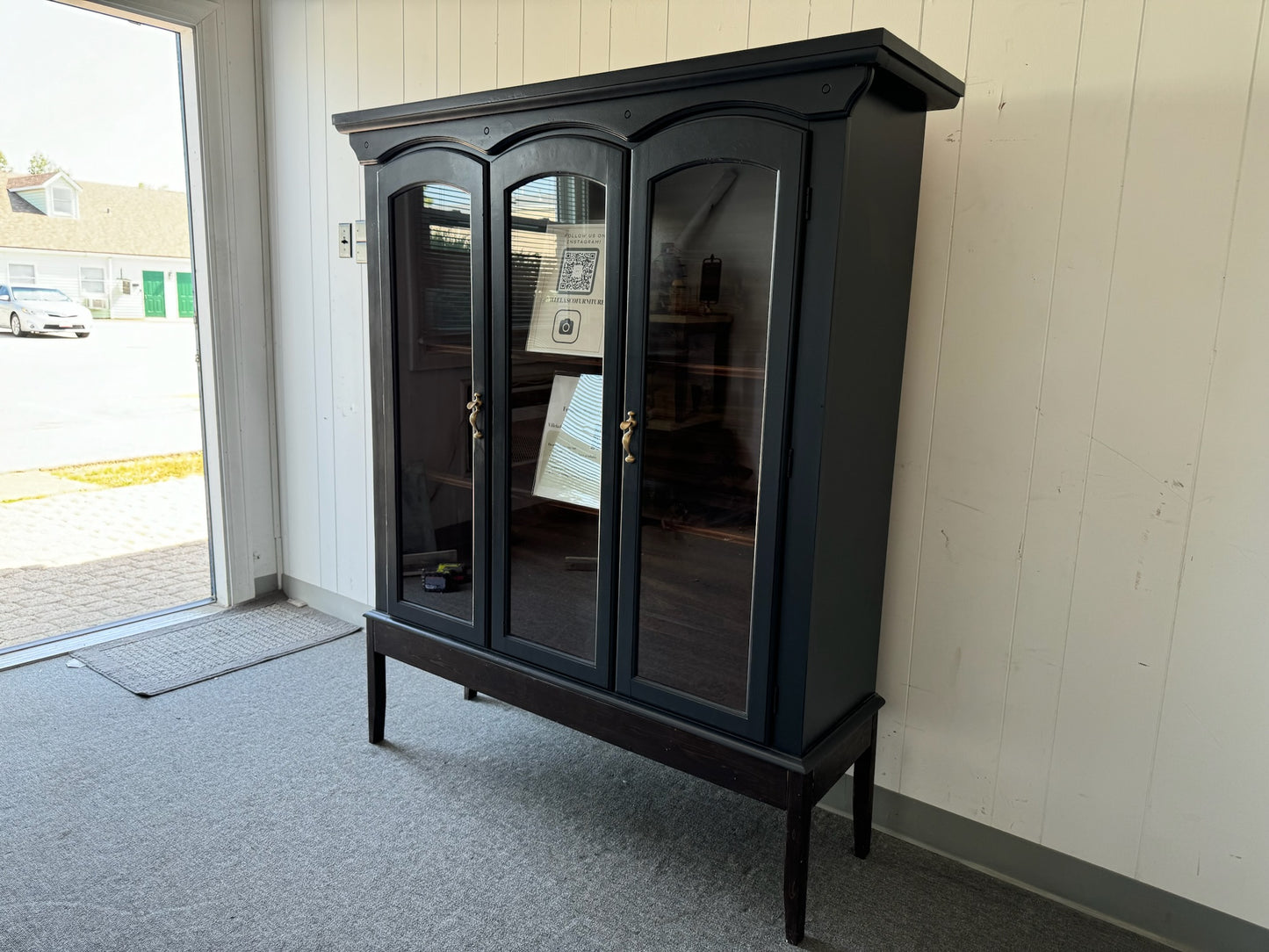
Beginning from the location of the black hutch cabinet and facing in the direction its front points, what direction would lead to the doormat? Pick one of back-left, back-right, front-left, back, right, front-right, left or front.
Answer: right

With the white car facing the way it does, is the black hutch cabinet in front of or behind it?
in front

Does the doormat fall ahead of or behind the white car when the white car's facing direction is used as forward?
ahead

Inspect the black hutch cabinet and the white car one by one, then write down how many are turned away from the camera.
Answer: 0

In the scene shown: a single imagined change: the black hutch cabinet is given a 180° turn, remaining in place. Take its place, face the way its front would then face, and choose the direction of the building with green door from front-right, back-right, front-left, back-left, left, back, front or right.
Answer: left

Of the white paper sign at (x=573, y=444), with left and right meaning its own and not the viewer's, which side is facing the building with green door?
right

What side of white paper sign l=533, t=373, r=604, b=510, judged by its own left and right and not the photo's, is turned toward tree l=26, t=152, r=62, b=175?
right

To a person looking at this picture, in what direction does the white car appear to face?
facing the viewer and to the right of the viewer

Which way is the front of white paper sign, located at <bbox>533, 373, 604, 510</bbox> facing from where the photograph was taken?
facing the viewer and to the left of the viewer

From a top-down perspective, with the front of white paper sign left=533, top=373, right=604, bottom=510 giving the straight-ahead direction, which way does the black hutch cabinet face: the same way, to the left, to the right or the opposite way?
the same way

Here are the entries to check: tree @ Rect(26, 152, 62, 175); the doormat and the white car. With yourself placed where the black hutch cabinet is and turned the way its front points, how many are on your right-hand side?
3

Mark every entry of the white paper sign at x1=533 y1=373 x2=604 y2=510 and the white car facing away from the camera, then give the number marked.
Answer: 0
